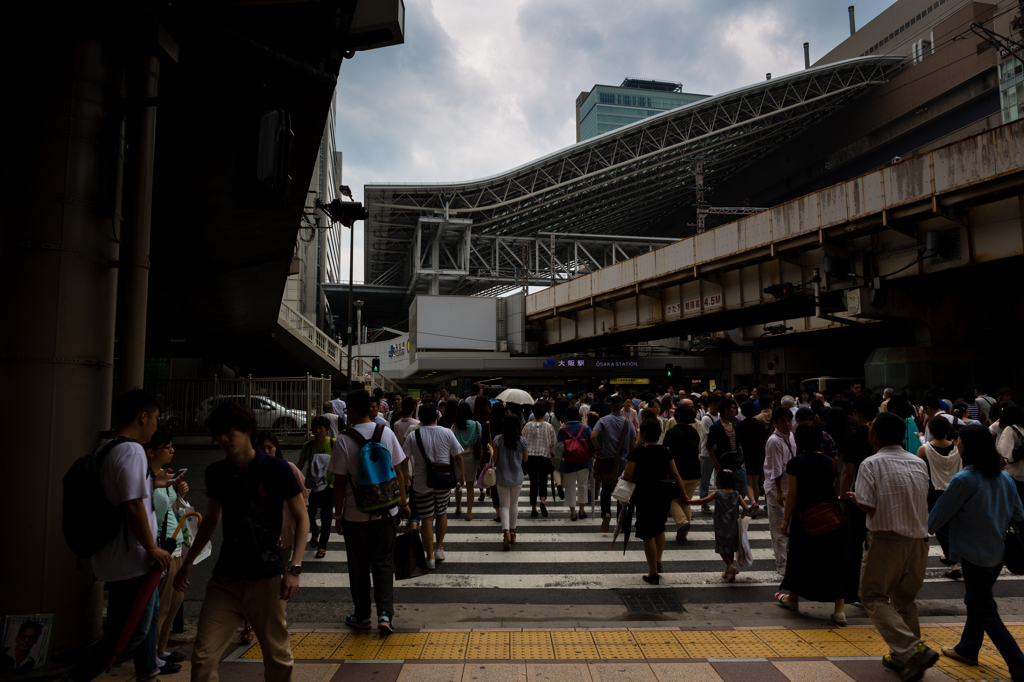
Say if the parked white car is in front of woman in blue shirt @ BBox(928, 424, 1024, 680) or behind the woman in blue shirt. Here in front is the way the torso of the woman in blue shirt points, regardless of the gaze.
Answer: in front

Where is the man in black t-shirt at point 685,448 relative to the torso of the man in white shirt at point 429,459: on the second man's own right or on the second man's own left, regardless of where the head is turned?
on the second man's own right

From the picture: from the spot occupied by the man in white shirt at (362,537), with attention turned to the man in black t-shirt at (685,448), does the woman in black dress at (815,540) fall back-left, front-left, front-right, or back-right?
front-right

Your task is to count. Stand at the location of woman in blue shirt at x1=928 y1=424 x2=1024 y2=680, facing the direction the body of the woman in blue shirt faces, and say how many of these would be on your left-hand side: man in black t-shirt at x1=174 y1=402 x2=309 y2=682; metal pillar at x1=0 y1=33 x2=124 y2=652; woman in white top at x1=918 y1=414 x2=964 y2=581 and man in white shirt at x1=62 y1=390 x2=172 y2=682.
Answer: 3

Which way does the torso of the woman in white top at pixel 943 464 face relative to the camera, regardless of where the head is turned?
away from the camera

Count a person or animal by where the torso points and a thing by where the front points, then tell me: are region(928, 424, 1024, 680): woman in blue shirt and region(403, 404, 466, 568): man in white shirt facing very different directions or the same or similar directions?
same or similar directions

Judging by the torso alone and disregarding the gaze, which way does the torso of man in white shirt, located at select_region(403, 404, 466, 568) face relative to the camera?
away from the camera

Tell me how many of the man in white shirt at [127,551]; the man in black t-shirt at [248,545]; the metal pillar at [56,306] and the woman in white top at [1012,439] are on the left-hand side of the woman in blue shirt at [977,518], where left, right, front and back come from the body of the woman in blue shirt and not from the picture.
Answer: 3

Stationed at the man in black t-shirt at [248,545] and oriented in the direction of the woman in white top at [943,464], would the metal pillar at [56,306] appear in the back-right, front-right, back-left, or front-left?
back-left

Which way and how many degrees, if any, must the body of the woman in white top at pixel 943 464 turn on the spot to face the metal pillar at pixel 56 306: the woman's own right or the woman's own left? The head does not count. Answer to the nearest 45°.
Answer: approximately 135° to the woman's own left

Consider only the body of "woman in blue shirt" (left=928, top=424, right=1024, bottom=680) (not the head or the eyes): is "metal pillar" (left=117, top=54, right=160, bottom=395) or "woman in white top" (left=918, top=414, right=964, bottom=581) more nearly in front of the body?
the woman in white top

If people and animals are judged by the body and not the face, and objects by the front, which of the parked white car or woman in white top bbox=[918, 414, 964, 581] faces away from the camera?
the woman in white top
